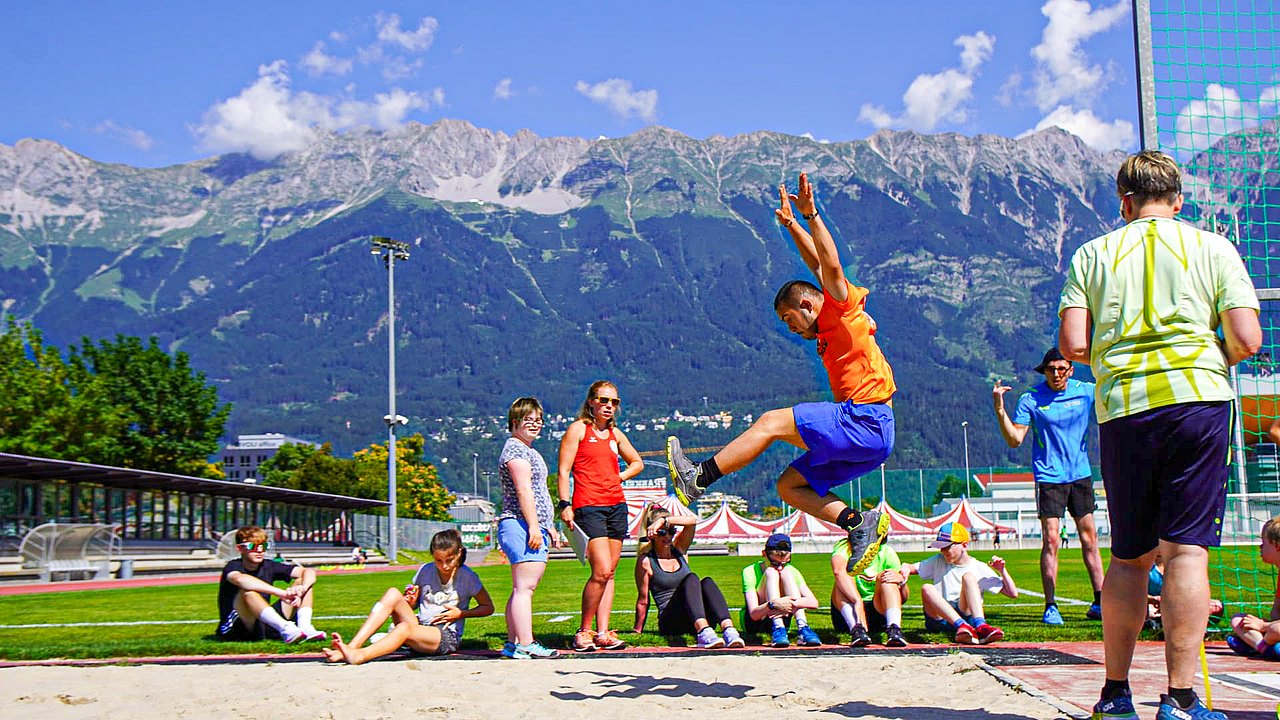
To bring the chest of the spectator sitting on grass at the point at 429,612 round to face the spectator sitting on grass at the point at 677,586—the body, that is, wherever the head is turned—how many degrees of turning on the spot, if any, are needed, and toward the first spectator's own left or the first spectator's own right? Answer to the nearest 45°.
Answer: approximately 135° to the first spectator's own left

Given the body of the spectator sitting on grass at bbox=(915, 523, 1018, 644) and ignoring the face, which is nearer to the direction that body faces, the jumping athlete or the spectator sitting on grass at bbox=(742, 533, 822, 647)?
the jumping athlete

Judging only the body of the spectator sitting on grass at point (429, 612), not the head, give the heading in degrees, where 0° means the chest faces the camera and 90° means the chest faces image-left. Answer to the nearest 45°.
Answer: approximately 45°

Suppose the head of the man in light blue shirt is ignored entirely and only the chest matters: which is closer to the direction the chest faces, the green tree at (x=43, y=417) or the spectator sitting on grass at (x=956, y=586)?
the spectator sitting on grass

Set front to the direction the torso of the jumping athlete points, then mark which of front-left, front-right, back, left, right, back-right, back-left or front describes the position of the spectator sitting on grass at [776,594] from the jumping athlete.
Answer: right

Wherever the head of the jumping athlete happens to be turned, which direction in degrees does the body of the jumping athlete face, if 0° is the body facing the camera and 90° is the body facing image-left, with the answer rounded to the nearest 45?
approximately 90°

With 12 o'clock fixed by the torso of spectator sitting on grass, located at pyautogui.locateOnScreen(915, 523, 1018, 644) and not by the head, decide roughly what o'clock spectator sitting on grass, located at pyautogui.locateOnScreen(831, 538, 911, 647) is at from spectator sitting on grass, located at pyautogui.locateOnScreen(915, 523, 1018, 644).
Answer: spectator sitting on grass, located at pyautogui.locateOnScreen(831, 538, 911, 647) is roughly at 2 o'clock from spectator sitting on grass, located at pyautogui.locateOnScreen(915, 523, 1018, 644).

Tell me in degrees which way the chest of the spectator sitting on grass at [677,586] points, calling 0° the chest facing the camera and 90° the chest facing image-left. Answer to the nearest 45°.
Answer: approximately 315°

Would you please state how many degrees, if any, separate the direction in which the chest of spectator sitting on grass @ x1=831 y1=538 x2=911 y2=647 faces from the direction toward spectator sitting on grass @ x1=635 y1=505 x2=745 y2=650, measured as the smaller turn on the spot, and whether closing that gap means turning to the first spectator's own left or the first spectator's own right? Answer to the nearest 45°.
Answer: approximately 90° to the first spectator's own right

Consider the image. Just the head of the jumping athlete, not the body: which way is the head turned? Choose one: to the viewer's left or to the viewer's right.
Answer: to the viewer's left
